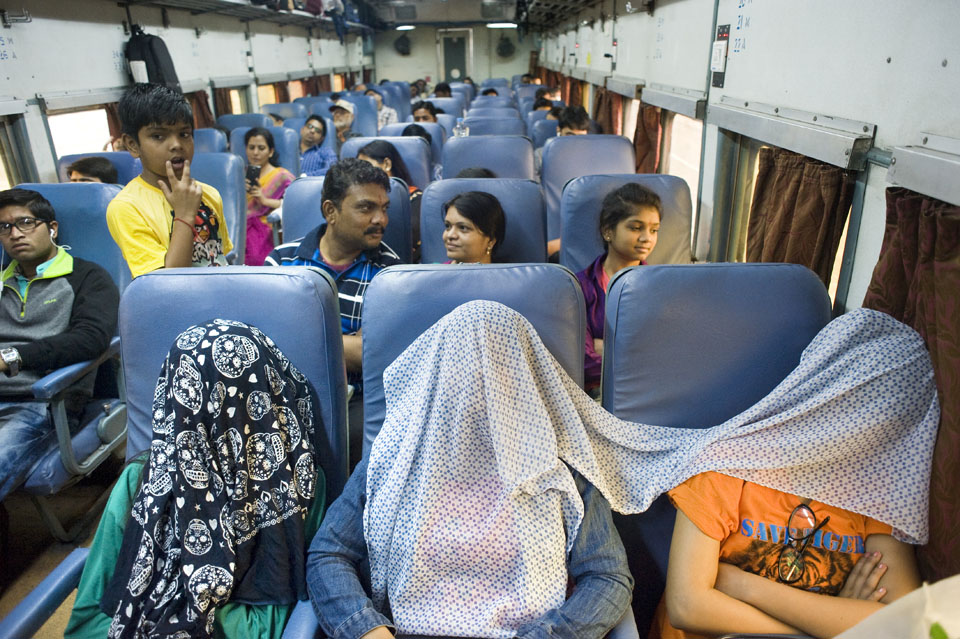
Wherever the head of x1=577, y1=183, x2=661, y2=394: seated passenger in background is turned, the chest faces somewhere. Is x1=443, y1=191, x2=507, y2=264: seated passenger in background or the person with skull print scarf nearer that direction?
the person with skull print scarf

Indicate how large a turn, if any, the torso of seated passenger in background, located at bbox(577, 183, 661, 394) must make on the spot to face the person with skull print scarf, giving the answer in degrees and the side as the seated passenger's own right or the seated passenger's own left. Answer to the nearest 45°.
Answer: approximately 90° to the seated passenger's own right

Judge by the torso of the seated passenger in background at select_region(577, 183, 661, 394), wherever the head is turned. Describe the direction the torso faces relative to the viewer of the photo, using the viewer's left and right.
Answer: facing the viewer and to the right of the viewer

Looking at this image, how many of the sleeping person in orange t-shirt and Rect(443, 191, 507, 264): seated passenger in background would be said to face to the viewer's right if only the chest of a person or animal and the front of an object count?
0

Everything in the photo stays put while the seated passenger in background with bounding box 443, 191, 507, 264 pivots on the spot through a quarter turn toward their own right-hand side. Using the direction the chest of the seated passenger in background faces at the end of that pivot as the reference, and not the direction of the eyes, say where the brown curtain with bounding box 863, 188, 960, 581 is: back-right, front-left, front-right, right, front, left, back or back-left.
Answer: back

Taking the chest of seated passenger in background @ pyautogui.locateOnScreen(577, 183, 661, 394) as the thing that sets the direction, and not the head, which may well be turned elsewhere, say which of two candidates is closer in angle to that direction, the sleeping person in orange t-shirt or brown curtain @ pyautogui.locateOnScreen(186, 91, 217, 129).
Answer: the sleeping person in orange t-shirt

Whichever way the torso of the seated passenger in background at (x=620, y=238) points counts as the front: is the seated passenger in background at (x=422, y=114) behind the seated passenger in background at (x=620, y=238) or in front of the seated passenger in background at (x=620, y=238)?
behind

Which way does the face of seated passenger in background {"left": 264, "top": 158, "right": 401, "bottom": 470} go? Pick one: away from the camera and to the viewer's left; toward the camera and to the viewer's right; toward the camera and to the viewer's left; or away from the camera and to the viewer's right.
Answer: toward the camera and to the viewer's right

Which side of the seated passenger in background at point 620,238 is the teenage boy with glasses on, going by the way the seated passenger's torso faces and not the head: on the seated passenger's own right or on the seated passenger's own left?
on the seated passenger's own right

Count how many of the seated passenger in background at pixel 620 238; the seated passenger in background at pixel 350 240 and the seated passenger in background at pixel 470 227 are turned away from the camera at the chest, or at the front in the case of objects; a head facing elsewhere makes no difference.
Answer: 0

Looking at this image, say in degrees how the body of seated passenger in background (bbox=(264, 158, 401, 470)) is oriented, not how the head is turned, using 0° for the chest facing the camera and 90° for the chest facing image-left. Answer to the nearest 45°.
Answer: approximately 315°

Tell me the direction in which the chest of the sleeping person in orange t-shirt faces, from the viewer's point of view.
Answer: toward the camera
